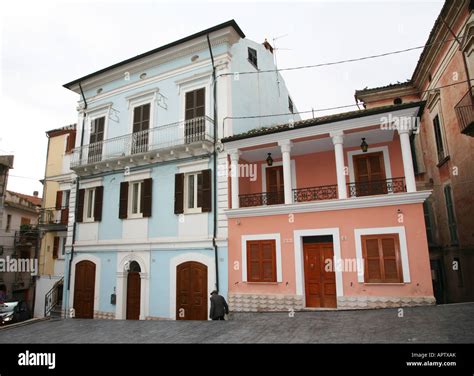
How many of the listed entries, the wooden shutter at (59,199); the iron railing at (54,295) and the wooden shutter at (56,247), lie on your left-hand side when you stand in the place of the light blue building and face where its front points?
0

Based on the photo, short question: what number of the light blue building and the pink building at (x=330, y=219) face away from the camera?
0

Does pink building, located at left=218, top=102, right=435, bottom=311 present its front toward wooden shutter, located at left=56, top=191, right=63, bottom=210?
no

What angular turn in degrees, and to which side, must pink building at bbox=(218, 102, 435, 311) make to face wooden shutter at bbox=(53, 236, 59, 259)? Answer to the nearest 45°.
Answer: approximately 90° to its right

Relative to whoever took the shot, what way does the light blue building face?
facing the viewer and to the left of the viewer

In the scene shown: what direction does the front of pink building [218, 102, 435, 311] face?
toward the camera

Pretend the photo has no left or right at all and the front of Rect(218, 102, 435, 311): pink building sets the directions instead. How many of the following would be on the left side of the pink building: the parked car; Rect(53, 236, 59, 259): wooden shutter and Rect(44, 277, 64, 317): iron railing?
0

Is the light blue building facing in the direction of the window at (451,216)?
no

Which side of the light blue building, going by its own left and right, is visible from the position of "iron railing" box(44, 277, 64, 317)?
right

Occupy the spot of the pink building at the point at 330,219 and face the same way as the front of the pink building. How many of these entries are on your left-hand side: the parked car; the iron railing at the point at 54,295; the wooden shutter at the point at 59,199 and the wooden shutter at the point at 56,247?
0

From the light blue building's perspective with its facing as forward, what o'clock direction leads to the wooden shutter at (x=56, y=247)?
The wooden shutter is roughly at 3 o'clock from the light blue building.

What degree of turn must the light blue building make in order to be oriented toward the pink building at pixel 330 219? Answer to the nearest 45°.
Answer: approximately 90° to its left

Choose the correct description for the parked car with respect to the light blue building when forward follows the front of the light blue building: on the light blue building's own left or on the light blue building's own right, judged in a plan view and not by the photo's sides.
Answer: on the light blue building's own right

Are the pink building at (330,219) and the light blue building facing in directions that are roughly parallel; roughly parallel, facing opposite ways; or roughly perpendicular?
roughly parallel
